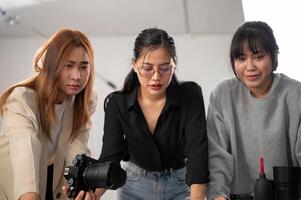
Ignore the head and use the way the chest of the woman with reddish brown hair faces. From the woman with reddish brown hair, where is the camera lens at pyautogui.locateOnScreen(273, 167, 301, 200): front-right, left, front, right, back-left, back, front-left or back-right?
front

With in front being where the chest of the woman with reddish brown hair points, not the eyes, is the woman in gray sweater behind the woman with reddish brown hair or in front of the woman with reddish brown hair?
in front

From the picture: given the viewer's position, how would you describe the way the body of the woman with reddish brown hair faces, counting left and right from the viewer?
facing the viewer and to the right of the viewer

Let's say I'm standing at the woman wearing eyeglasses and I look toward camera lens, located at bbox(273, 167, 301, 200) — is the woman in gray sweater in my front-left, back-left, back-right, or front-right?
front-left

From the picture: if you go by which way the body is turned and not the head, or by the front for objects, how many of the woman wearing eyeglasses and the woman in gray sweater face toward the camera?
2

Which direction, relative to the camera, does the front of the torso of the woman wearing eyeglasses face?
toward the camera

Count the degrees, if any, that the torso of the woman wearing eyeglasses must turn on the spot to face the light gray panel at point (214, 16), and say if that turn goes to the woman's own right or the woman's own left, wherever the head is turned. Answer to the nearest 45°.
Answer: approximately 180°

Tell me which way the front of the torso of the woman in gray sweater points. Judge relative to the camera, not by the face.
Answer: toward the camera

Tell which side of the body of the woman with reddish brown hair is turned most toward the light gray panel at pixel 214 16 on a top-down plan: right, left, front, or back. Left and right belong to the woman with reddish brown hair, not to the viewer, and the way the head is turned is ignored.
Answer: left

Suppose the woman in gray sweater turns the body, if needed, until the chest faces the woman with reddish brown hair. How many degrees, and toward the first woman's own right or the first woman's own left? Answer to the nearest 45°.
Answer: approximately 90° to the first woman's own right

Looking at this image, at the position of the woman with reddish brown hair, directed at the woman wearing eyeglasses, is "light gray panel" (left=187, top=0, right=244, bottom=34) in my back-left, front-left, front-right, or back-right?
front-left
